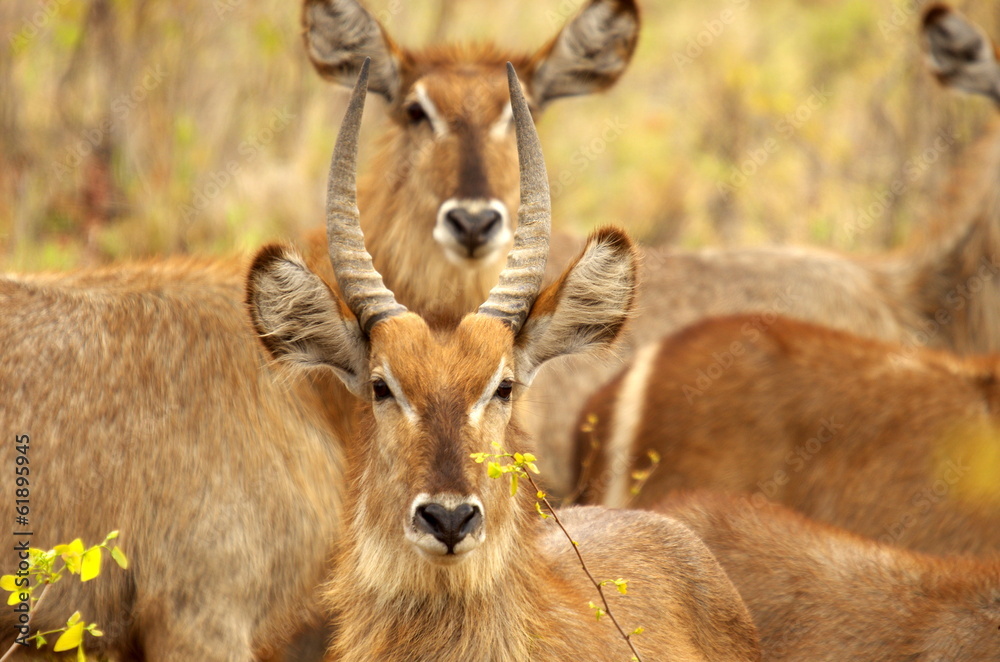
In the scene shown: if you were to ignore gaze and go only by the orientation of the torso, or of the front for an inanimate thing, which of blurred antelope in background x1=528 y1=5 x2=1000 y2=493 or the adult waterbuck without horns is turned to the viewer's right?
the blurred antelope in background

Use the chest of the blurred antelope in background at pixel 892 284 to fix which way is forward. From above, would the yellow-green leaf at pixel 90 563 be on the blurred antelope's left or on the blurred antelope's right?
on the blurred antelope's right

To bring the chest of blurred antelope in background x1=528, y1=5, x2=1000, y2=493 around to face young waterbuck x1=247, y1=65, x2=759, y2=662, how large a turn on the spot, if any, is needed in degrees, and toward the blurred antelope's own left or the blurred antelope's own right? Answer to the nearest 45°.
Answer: approximately 90° to the blurred antelope's own right

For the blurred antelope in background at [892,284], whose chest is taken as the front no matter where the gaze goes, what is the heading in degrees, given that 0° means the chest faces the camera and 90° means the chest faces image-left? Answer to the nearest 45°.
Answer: approximately 270°

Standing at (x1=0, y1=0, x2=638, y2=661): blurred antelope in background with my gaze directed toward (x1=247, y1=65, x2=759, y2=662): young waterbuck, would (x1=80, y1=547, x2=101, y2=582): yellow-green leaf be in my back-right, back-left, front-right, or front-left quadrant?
front-right

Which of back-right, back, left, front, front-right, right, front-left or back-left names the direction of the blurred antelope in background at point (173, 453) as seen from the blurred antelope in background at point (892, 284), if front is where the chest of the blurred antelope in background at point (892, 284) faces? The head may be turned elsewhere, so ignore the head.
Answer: back-right

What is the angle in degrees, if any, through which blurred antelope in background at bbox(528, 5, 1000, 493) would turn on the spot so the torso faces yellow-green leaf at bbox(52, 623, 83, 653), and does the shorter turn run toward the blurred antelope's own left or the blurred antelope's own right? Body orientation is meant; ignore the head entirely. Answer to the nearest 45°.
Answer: approximately 135° to the blurred antelope's own right
